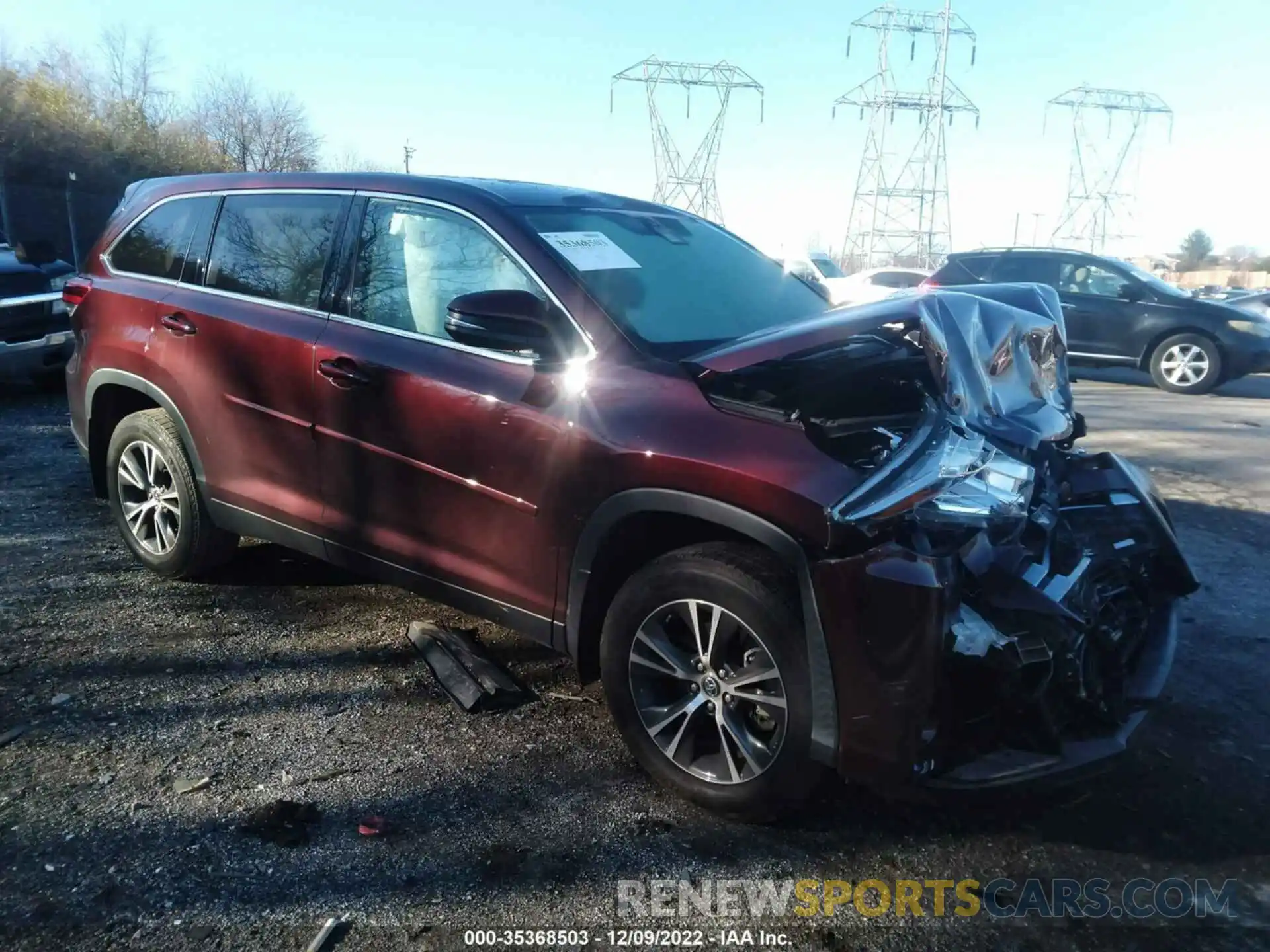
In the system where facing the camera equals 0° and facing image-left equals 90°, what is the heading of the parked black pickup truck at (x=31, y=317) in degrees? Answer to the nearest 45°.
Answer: approximately 315°

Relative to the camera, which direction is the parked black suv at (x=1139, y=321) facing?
to the viewer's right

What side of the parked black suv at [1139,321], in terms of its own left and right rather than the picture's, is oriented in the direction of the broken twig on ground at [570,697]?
right

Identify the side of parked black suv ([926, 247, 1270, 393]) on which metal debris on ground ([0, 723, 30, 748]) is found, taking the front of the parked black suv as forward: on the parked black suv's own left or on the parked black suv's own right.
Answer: on the parked black suv's own right

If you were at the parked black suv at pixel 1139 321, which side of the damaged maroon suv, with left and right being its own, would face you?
left

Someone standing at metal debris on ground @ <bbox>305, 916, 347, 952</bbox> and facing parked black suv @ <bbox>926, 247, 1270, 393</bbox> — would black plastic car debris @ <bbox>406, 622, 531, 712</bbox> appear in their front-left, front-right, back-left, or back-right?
front-left

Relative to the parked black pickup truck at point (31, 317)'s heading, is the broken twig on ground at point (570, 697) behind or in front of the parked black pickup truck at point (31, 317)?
in front

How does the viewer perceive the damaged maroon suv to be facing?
facing the viewer and to the right of the viewer

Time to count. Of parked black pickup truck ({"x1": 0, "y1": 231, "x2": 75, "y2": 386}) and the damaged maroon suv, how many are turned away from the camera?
0

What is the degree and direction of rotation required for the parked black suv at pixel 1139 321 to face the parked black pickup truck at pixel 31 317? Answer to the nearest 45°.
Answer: approximately 135° to its right

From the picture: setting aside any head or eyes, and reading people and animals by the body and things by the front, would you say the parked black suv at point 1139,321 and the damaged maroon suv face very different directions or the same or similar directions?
same or similar directions

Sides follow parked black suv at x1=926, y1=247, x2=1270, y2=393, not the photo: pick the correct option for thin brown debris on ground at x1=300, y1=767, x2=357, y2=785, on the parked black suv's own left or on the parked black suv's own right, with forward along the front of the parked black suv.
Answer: on the parked black suv's own right

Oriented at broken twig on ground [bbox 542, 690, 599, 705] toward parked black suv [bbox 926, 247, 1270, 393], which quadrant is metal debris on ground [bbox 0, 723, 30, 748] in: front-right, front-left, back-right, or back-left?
back-left

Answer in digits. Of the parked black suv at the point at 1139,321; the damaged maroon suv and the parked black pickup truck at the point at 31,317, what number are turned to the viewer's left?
0
